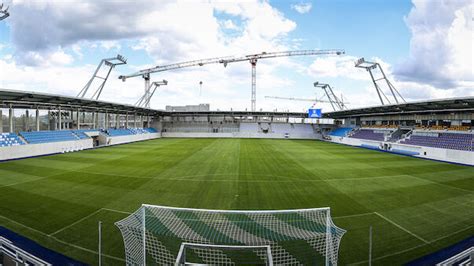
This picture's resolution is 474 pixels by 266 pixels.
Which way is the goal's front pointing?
away from the camera
